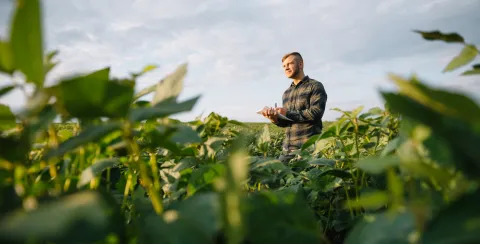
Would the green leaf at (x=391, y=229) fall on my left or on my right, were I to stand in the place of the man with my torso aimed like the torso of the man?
on my left

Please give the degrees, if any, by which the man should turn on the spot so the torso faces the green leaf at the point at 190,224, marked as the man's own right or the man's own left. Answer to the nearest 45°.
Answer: approximately 45° to the man's own left

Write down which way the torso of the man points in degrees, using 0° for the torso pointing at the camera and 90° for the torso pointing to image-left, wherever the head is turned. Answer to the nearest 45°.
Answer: approximately 45°

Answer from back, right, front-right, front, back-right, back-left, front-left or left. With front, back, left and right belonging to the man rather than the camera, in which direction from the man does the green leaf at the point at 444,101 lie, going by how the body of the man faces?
front-left

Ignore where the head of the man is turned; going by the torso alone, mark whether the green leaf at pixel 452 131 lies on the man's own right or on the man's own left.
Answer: on the man's own left

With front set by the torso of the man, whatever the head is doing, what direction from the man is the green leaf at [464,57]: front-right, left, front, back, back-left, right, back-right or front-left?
front-left
